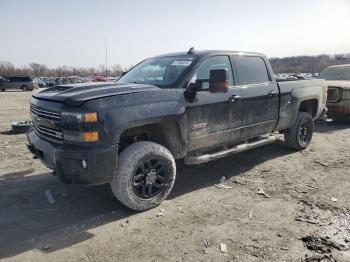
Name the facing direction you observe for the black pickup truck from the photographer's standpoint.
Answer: facing the viewer and to the left of the viewer

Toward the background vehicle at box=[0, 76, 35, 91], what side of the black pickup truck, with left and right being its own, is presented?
right

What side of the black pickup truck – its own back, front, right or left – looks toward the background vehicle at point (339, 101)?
back
